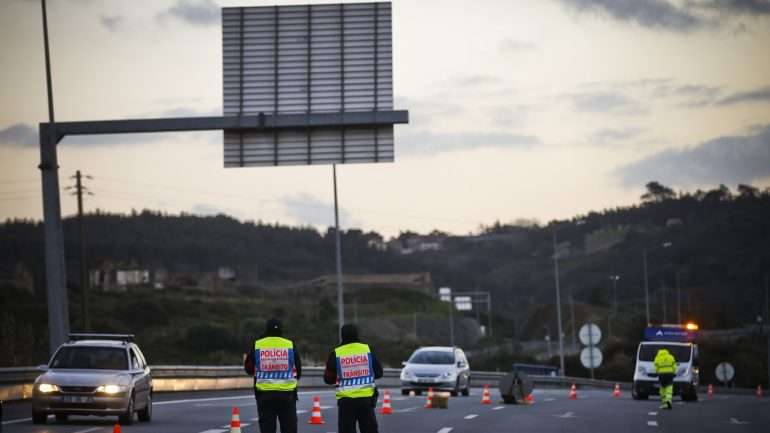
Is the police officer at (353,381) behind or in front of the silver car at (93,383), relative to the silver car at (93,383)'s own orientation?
in front

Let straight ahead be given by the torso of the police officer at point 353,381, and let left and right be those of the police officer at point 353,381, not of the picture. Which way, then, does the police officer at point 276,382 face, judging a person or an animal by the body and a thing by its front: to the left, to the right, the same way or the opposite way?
the same way

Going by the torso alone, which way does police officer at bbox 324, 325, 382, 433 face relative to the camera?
away from the camera

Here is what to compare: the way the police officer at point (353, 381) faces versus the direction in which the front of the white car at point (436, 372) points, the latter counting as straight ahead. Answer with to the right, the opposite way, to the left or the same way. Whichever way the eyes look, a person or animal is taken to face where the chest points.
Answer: the opposite way

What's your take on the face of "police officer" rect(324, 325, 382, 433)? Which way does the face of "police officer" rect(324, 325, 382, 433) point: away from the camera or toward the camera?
away from the camera

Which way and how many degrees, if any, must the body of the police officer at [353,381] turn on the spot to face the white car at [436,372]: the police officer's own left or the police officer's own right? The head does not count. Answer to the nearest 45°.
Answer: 0° — they already face it

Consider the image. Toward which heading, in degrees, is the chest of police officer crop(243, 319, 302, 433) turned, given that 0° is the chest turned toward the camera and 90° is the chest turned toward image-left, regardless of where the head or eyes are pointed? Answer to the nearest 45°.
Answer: approximately 180°

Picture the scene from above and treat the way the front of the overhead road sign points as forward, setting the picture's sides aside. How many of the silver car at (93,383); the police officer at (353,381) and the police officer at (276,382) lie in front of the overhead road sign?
0

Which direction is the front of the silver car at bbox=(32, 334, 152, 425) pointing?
toward the camera

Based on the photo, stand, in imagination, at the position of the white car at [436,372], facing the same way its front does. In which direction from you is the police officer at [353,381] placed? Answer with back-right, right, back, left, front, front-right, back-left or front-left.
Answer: front

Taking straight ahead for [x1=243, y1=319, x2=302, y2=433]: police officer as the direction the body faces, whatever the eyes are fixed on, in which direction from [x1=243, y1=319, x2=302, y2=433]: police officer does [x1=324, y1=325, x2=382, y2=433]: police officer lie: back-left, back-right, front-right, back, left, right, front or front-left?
back-right

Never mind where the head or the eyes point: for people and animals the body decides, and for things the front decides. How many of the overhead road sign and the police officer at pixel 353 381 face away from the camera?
2

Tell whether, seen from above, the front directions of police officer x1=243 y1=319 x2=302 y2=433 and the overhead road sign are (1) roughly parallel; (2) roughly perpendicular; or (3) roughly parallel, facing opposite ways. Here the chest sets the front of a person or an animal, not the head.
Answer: roughly parallel

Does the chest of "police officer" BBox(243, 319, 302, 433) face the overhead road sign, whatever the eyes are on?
yes

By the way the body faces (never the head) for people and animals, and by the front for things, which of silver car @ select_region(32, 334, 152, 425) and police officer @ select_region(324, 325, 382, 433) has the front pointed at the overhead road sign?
the police officer

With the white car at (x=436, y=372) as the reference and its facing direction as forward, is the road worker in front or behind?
in front

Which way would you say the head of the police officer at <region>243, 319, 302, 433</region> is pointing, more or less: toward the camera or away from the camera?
away from the camera

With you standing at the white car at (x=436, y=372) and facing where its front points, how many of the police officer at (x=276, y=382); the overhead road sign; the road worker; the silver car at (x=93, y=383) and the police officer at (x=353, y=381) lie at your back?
0

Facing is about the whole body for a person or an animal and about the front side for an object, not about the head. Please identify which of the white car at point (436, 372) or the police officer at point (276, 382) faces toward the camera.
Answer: the white car

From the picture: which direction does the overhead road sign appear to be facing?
away from the camera
